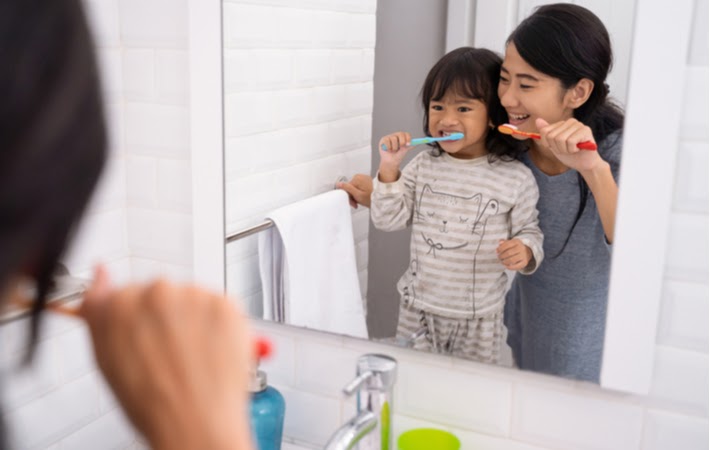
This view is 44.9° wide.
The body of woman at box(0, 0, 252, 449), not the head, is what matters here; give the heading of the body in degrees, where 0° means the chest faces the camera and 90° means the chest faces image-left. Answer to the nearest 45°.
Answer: approximately 180°

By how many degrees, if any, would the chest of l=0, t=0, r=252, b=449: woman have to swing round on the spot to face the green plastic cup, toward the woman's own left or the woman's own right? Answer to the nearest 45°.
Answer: approximately 45° to the woman's own right

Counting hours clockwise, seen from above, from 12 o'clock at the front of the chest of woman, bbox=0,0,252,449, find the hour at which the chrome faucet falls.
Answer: The chrome faucet is roughly at 1 o'clock from the woman.

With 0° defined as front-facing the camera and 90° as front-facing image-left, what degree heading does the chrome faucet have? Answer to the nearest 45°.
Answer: approximately 45°

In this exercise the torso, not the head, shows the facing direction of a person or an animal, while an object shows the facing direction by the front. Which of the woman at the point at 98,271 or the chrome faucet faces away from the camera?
the woman

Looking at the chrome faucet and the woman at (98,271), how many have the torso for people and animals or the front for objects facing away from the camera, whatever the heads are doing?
1

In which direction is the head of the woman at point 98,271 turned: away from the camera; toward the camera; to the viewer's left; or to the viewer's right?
away from the camera
